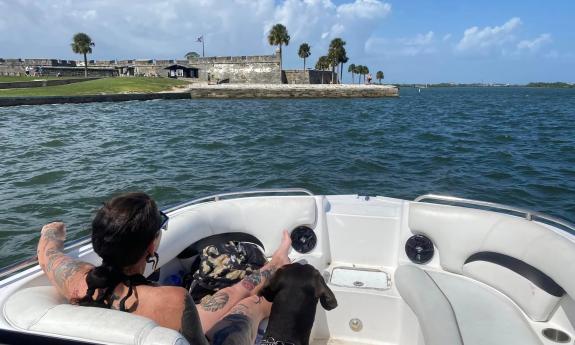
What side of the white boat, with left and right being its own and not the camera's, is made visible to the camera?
back

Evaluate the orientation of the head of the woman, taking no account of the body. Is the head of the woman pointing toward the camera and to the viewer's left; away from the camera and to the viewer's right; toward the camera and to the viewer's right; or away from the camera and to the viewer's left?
away from the camera and to the viewer's right

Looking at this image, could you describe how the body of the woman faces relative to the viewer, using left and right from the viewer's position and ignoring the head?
facing away from the viewer and to the right of the viewer
